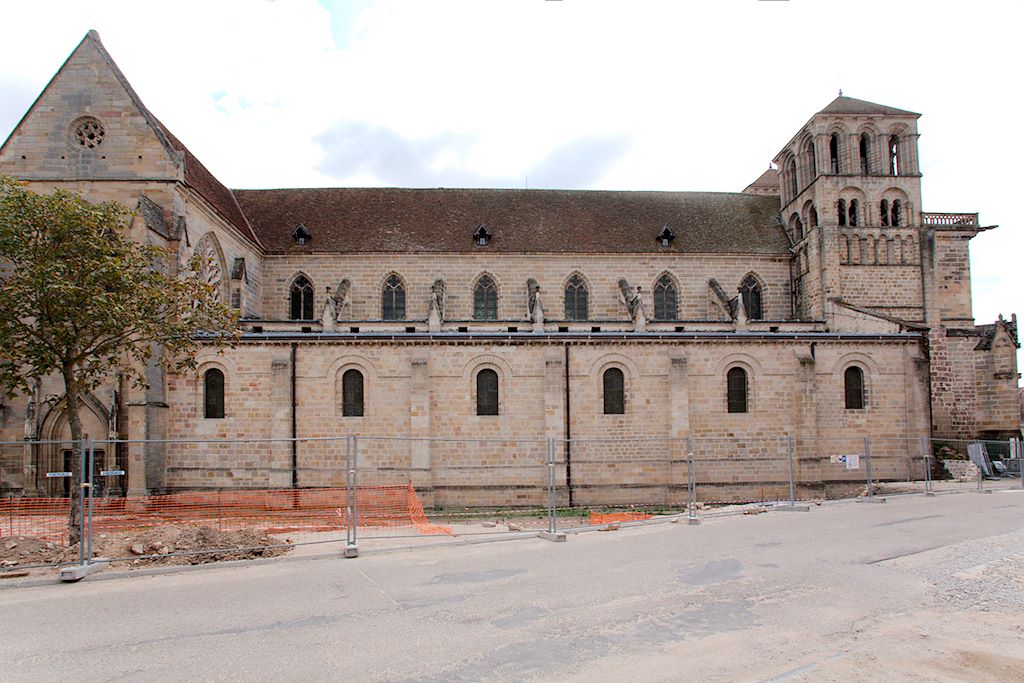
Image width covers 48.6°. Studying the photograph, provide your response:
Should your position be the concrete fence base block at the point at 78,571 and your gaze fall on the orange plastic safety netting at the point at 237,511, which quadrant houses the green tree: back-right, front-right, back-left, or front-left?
front-left

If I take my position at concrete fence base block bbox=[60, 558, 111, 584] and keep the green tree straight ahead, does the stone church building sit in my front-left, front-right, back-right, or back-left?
front-right
